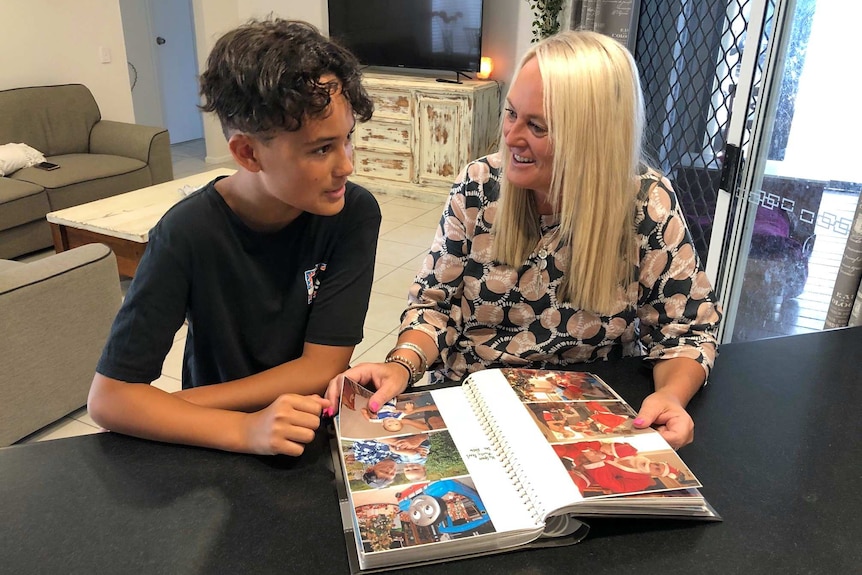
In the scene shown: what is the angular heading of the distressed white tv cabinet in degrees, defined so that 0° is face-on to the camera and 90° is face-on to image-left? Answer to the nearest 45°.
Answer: approximately 45°

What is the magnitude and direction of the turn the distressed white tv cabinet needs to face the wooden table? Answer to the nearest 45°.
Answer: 0° — it already faces it

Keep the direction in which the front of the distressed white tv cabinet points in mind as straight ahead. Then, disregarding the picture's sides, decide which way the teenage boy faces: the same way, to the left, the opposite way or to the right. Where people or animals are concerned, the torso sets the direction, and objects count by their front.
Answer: to the left

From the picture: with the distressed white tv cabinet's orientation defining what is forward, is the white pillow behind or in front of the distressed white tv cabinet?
in front

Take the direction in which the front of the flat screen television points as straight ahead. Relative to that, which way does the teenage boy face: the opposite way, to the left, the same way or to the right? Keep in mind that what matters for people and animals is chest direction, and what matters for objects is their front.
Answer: to the left

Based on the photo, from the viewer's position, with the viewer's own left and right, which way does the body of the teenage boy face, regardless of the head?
facing the viewer and to the right of the viewer

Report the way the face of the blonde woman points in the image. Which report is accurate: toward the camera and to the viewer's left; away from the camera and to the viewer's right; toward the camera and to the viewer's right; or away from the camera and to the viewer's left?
toward the camera and to the viewer's left

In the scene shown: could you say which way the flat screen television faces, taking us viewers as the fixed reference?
facing the viewer and to the left of the viewer

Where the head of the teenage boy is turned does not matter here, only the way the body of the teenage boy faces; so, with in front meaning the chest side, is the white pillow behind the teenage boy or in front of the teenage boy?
behind

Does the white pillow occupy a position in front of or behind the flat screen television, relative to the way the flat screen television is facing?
in front

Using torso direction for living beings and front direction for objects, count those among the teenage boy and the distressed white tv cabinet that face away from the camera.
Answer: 0

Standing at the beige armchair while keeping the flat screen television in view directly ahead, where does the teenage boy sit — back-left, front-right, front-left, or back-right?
back-right

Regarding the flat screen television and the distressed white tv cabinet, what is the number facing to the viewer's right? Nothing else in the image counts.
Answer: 0

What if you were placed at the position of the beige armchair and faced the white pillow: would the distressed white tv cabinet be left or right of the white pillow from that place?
right

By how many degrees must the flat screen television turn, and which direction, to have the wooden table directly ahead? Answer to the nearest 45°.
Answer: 0° — it already faces it
